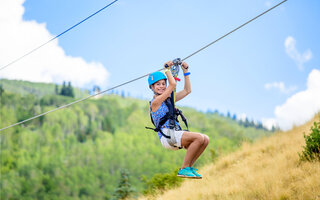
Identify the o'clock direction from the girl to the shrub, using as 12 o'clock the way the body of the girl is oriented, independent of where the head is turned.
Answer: The shrub is roughly at 10 o'clock from the girl.
